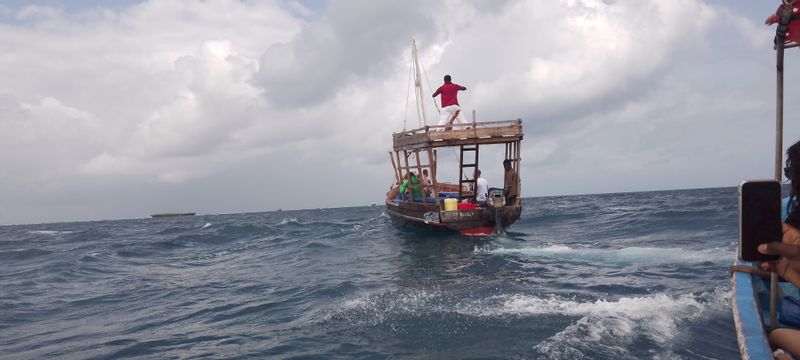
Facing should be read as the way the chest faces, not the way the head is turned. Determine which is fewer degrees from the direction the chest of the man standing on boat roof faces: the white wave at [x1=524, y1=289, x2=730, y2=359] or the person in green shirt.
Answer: the person in green shirt

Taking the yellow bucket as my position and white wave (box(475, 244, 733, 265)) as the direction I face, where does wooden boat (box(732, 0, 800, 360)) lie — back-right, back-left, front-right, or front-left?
front-right

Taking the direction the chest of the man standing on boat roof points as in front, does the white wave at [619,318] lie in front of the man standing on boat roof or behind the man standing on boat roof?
behind

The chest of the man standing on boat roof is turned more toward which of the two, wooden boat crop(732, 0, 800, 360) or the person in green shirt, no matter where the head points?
the person in green shirt

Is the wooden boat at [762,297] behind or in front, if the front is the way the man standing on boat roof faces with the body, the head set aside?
behind

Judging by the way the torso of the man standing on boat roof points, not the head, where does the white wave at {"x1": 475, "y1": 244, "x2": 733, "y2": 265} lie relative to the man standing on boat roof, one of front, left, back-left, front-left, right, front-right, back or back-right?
back-right
